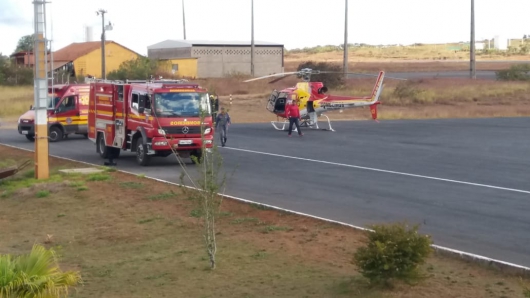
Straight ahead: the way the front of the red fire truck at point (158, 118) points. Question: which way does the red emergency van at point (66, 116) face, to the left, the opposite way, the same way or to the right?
to the right

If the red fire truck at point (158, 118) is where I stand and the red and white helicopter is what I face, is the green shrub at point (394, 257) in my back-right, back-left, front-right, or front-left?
back-right

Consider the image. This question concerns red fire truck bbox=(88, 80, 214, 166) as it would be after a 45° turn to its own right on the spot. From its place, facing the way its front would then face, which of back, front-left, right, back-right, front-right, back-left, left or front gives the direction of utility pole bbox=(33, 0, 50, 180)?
front-right

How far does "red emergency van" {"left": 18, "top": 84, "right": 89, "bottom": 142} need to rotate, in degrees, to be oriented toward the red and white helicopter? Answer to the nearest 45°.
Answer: approximately 135° to its left

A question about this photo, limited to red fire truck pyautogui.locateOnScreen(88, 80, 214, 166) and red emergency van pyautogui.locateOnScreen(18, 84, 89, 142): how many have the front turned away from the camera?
0

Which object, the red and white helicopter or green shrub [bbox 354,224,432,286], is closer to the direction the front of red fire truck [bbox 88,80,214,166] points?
the green shrub

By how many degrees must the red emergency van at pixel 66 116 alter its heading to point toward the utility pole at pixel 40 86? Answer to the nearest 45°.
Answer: approximately 45° to its left

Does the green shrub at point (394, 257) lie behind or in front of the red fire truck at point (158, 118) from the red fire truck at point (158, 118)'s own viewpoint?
in front

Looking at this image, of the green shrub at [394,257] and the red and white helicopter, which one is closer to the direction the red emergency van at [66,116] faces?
the green shrub

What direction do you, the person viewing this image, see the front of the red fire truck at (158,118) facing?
facing the viewer and to the right of the viewer
